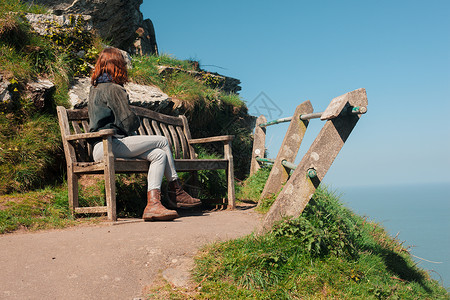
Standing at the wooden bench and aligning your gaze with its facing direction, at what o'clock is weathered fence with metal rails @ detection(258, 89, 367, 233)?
The weathered fence with metal rails is roughly at 12 o'clock from the wooden bench.

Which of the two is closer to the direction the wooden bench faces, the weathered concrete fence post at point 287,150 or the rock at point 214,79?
the weathered concrete fence post

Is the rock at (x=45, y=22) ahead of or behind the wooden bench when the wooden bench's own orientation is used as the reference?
behind

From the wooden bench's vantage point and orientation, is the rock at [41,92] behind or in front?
behind

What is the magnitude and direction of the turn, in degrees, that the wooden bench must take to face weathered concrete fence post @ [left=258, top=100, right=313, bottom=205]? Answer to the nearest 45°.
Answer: approximately 45° to its left

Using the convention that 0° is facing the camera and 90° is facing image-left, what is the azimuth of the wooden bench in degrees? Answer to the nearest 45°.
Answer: approximately 315°

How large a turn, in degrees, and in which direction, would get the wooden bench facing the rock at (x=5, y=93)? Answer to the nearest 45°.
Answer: approximately 180°
